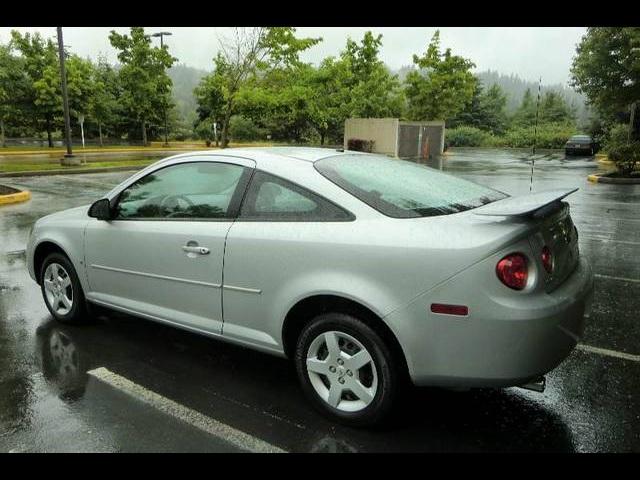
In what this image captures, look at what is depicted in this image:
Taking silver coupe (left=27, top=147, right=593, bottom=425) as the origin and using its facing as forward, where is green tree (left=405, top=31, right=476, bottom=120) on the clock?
The green tree is roughly at 2 o'clock from the silver coupe.

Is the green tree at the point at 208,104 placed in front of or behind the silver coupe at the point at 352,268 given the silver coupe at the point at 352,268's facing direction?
in front

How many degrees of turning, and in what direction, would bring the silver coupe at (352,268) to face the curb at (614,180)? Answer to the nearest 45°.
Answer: approximately 90° to its right

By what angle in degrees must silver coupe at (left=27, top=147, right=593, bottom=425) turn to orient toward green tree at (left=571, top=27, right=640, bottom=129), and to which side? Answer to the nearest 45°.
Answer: approximately 90° to its right

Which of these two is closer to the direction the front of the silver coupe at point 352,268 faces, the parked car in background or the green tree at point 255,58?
the green tree

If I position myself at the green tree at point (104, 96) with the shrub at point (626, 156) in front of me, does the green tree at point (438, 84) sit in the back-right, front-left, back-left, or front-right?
front-left

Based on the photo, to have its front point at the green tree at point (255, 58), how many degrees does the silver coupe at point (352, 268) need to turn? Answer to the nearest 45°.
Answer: approximately 45° to its right

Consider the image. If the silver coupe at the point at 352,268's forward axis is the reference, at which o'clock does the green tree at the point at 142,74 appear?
The green tree is roughly at 1 o'clock from the silver coupe.

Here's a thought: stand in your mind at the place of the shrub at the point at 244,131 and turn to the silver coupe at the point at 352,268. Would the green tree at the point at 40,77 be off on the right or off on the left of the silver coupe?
right

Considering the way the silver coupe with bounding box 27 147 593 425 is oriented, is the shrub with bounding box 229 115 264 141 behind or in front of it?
in front

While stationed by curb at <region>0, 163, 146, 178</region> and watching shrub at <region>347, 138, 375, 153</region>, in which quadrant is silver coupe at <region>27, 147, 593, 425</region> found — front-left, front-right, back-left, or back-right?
back-right

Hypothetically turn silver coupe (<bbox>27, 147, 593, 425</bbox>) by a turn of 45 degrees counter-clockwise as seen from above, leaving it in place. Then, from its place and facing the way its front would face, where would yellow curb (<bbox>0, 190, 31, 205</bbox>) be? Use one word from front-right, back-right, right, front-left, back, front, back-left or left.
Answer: front-right

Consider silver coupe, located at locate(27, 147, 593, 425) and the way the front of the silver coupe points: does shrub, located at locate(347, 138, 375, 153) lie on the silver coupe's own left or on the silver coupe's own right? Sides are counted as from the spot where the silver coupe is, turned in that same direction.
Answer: on the silver coupe's own right

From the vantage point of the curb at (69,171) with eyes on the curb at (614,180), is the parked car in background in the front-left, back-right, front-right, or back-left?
front-left

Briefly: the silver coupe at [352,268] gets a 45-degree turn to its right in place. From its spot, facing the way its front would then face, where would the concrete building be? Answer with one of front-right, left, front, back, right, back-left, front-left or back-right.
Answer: front

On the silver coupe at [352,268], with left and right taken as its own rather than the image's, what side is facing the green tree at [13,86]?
front

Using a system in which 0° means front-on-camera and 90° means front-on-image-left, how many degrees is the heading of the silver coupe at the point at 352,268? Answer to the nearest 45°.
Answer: approximately 135°
